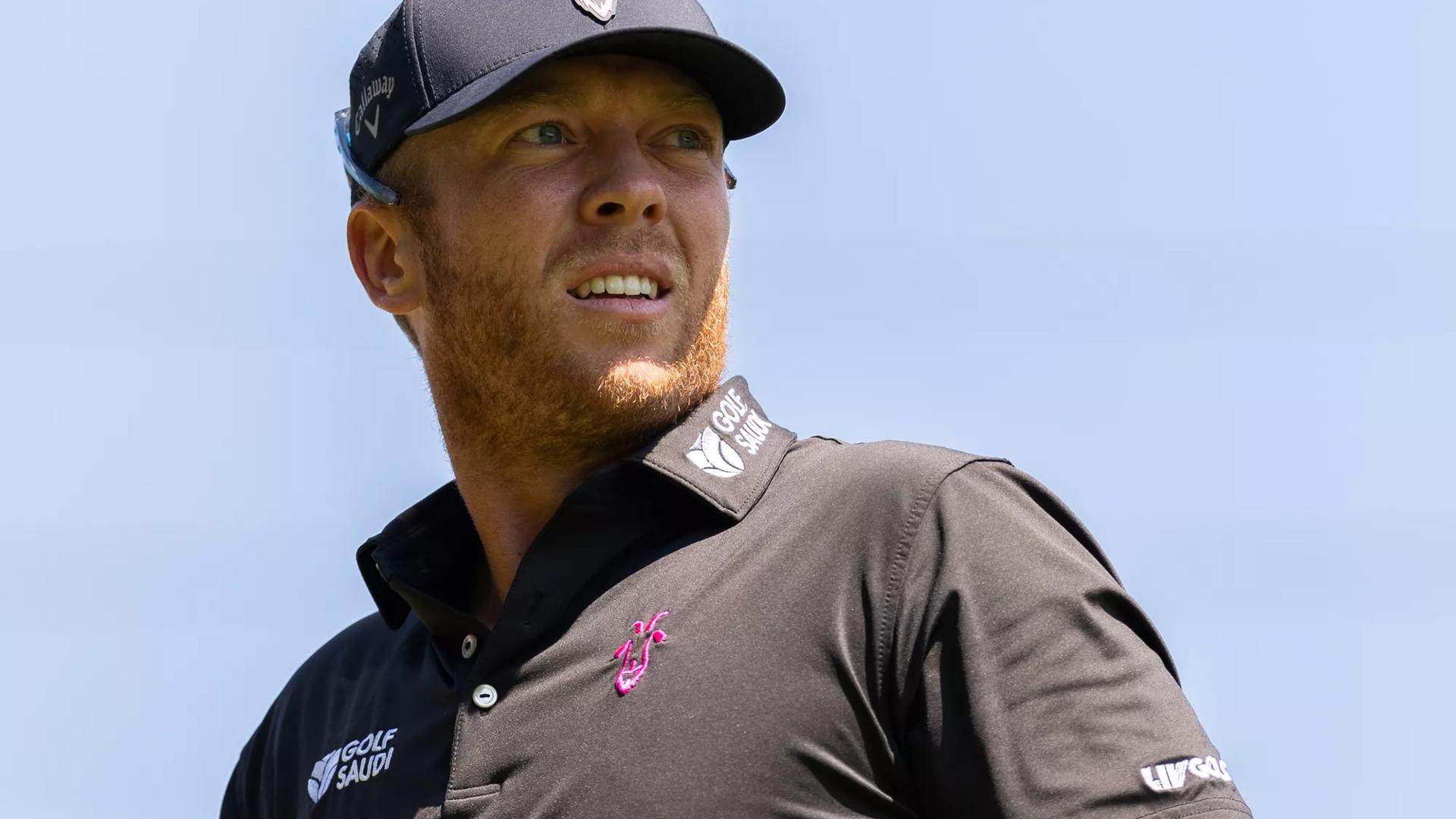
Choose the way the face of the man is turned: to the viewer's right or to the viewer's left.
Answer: to the viewer's right

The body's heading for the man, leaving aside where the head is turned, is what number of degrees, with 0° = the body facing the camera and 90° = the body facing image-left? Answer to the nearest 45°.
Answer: approximately 45°
